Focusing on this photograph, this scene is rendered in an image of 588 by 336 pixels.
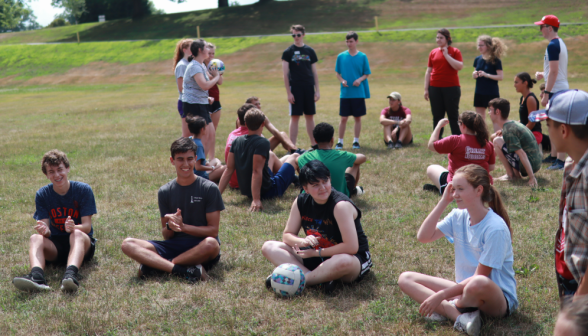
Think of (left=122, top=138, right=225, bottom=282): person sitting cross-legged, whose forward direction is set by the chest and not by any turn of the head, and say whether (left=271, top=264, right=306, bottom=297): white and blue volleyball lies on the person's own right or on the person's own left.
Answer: on the person's own left

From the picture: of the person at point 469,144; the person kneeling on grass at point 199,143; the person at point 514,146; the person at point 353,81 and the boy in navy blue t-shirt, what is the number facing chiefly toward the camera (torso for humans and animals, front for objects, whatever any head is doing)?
2

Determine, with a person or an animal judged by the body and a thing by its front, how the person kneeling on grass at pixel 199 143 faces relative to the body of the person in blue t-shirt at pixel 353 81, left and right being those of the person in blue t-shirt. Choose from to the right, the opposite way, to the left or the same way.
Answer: to the left

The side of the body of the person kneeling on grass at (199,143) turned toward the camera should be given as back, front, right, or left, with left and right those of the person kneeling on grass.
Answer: right

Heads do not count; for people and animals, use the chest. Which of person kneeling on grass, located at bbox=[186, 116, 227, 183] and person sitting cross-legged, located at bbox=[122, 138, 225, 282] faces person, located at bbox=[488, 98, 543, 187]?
person kneeling on grass, located at bbox=[186, 116, 227, 183]

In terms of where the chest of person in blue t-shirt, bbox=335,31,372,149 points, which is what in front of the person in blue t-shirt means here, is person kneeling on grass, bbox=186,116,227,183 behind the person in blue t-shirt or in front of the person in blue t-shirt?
in front

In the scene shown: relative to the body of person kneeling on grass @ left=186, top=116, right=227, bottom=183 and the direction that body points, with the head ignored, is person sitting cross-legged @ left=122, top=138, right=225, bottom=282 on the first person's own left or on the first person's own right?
on the first person's own right

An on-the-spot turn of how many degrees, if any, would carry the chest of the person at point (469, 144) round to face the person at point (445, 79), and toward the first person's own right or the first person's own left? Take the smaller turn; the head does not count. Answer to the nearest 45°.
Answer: approximately 45° to the first person's own right

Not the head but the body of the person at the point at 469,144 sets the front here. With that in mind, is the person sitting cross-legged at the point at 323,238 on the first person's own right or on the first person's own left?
on the first person's own left

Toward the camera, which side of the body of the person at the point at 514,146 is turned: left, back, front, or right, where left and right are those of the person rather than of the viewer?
left

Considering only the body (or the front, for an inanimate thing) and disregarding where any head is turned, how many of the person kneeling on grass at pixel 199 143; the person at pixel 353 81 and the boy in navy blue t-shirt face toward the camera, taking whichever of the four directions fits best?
2

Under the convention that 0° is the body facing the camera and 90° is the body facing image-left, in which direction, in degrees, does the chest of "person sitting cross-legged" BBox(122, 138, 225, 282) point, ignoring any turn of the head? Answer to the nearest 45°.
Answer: approximately 45°

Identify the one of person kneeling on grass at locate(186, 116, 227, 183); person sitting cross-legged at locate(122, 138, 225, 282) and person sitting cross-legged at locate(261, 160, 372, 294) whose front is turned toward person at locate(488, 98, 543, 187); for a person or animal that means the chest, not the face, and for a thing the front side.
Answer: person kneeling on grass at locate(186, 116, 227, 183)

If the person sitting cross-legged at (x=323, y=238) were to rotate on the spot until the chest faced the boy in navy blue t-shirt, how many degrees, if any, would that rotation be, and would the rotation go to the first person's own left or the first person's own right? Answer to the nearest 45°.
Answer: approximately 45° to the first person's own right
